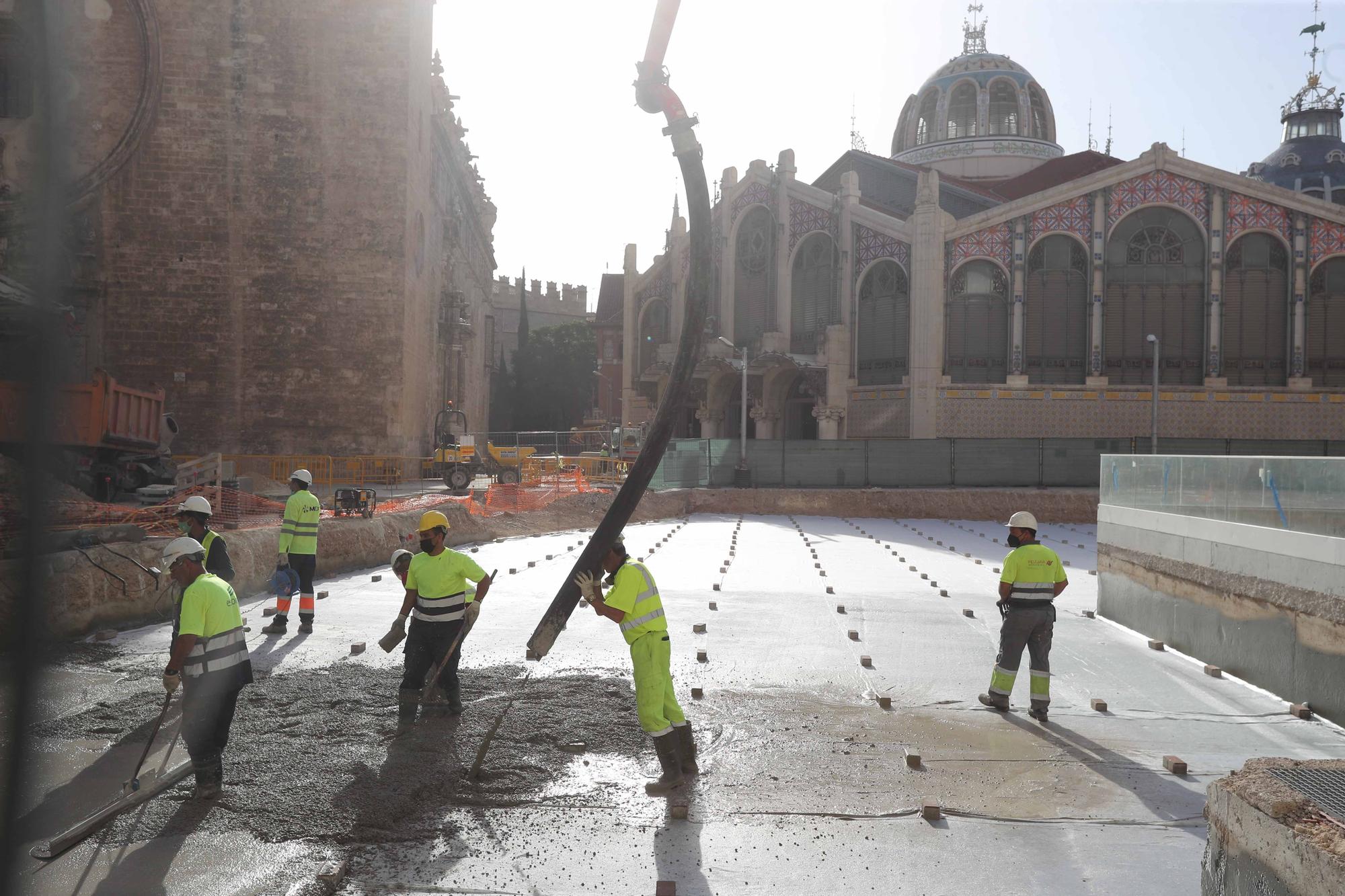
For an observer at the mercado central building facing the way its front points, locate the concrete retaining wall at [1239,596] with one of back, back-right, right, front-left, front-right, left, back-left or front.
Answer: front-left

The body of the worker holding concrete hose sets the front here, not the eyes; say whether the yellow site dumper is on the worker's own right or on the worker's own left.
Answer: on the worker's own right

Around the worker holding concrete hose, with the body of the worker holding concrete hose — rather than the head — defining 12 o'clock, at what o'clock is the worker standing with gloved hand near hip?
The worker standing with gloved hand near hip is roughly at 5 o'clock from the worker holding concrete hose.

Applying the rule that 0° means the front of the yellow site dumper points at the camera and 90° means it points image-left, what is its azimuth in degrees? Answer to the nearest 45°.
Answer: approximately 270°

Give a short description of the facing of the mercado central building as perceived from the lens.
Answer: facing the viewer and to the left of the viewer

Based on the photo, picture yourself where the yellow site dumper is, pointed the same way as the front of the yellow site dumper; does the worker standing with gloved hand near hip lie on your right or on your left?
on your right

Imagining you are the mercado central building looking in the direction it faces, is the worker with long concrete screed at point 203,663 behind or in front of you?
in front

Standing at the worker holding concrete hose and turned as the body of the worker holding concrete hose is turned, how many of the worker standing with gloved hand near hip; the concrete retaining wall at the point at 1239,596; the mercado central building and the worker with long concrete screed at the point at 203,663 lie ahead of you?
1

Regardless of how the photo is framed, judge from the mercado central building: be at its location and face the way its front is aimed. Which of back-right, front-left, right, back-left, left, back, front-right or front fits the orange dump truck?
front

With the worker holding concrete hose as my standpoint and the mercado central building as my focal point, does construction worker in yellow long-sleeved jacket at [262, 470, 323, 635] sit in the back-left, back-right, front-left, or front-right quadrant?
front-left

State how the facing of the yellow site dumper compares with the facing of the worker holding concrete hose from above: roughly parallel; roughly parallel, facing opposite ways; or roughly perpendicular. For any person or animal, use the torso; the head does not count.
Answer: roughly parallel, facing opposite ways

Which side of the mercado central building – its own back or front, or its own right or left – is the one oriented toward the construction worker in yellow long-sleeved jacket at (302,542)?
front

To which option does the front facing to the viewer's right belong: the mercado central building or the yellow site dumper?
the yellow site dumper

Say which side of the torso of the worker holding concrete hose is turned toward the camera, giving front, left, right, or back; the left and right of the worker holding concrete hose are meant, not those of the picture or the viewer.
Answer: left

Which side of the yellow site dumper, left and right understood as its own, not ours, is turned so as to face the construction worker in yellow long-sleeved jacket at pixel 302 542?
right

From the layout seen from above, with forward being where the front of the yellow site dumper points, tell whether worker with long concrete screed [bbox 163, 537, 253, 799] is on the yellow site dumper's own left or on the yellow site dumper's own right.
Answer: on the yellow site dumper's own right
